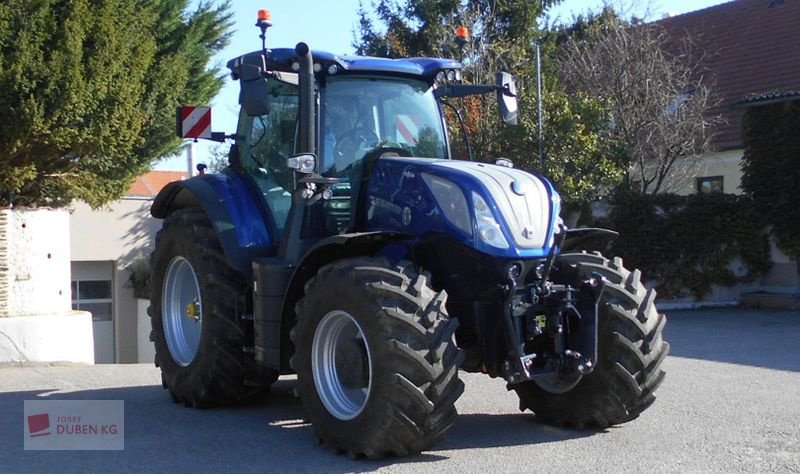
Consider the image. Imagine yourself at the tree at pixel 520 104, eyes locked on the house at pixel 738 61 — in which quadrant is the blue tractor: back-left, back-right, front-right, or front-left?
back-right

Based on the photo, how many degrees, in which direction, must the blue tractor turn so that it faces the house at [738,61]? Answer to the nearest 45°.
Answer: approximately 90° to its left

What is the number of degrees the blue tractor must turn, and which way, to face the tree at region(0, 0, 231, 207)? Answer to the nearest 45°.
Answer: approximately 180°

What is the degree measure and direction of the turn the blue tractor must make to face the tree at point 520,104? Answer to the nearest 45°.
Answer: approximately 135° to its left

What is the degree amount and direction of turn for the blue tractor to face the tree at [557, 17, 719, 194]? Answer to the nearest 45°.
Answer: approximately 135° to its left

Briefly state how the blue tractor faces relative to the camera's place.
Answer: facing the viewer and to the right of the viewer

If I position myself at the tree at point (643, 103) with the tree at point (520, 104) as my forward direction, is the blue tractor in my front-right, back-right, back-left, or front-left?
front-left

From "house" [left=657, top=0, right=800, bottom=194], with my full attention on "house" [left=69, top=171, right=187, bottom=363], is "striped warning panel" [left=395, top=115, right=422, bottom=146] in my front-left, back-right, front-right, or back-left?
front-left

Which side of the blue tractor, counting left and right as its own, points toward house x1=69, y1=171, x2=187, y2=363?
back

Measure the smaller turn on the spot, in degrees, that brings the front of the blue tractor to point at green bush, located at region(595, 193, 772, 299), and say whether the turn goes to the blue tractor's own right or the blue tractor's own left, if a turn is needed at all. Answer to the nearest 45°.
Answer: approximately 90° to the blue tractor's own left
